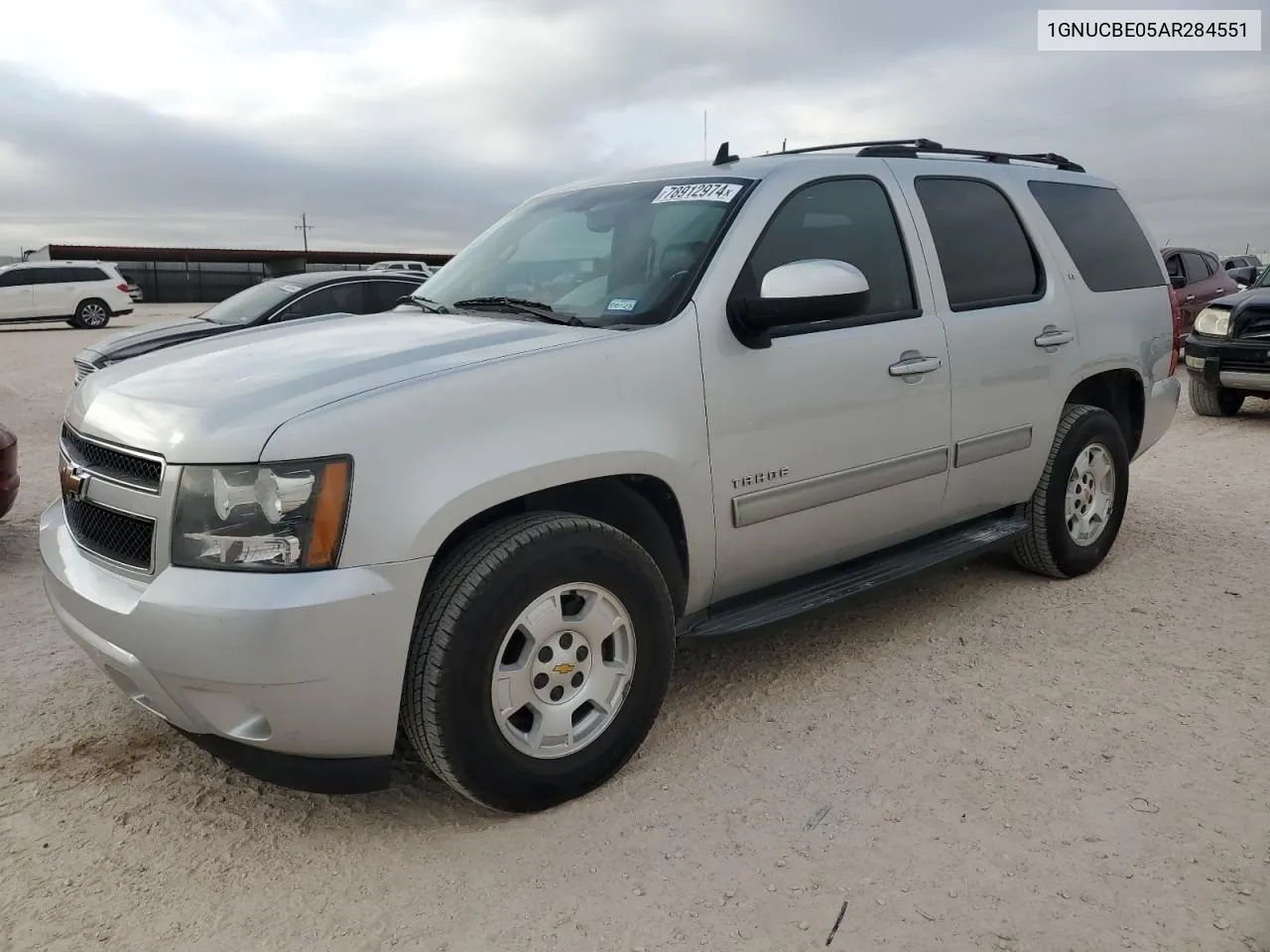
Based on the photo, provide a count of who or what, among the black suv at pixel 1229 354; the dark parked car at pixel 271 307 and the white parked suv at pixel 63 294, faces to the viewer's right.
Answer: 0

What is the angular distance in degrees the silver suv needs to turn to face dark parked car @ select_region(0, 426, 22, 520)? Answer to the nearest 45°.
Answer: approximately 90° to its right

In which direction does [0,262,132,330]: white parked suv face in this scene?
to the viewer's left

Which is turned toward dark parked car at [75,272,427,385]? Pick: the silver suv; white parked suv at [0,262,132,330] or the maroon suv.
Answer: the maroon suv

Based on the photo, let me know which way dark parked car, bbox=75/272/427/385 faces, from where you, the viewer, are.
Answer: facing the viewer and to the left of the viewer

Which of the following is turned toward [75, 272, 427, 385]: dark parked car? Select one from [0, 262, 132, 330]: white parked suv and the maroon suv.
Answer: the maroon suv

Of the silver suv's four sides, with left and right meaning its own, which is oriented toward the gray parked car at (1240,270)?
back

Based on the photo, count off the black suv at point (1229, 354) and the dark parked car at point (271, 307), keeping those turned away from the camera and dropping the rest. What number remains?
0

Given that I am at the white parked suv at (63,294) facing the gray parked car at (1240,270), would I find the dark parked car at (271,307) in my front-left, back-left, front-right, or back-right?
front-right

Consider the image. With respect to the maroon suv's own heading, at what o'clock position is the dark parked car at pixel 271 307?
The dark parked car is roughly at 12 o'clock from the maroon suv.

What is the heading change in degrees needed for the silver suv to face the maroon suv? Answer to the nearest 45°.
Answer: approximately 180°

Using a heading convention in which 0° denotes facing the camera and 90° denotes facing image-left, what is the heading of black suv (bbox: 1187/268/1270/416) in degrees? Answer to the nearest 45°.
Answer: approximately 45°

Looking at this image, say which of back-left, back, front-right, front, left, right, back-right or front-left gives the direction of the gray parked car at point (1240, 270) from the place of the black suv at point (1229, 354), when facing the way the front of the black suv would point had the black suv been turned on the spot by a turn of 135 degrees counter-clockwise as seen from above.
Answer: left

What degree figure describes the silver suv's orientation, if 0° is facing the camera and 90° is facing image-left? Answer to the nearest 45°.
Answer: approximately 45°
